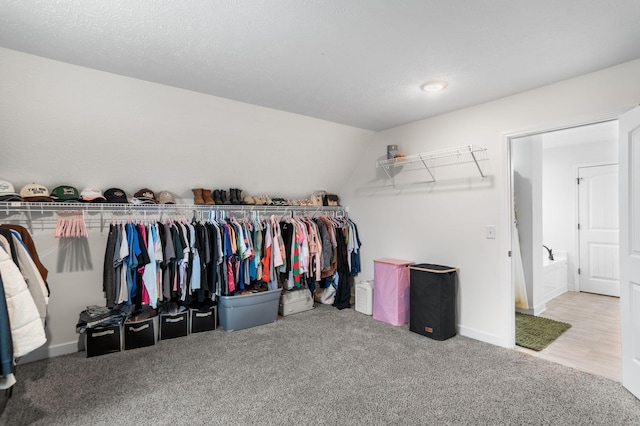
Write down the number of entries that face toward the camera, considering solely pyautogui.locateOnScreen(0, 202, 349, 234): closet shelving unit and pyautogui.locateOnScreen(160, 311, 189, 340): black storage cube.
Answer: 2

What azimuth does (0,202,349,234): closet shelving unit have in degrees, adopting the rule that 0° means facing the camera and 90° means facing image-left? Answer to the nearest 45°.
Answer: approximately 0°

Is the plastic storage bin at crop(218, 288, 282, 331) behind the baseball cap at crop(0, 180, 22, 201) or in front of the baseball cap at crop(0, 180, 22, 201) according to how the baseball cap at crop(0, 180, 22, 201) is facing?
in front

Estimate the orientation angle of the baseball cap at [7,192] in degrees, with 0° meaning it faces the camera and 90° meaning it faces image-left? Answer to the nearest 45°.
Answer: approximately 315°

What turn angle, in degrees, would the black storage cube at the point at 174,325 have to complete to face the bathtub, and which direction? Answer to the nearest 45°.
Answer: approximately 90° to its left

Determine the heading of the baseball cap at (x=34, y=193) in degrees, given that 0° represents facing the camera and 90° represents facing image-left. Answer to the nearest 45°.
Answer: approximately 315°

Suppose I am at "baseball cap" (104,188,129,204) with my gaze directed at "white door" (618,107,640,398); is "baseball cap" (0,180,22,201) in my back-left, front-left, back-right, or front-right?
back-right

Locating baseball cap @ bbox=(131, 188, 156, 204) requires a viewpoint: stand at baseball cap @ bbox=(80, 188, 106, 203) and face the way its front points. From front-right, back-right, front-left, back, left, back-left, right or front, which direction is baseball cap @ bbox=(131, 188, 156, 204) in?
front-left
